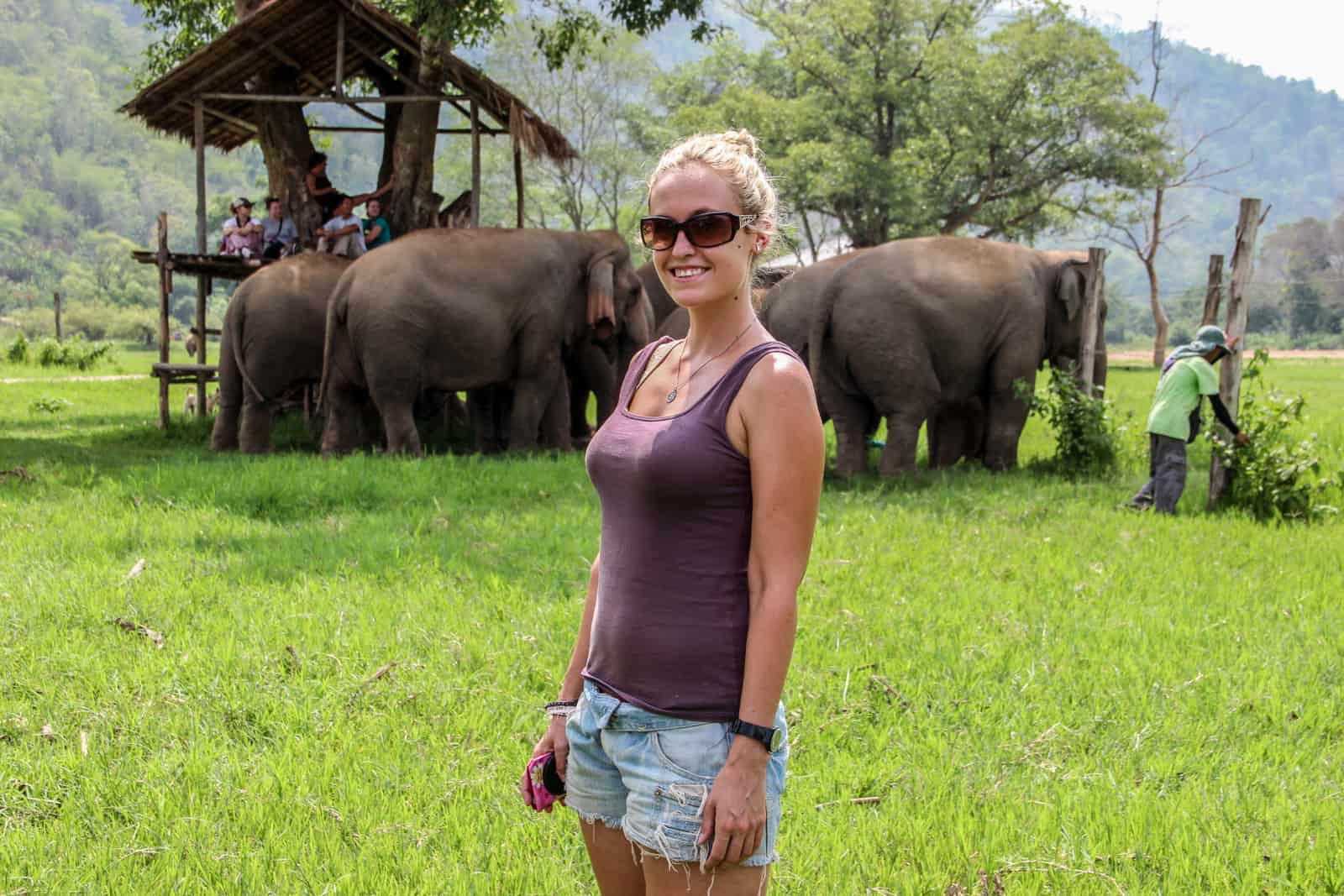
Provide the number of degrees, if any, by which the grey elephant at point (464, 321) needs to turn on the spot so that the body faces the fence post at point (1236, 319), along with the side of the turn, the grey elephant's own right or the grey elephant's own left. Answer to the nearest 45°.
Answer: approximately 45° to the grey elephant's own right

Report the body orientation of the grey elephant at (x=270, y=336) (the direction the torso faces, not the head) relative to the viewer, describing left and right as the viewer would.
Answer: facing away from the viewer and to the right of the viewer

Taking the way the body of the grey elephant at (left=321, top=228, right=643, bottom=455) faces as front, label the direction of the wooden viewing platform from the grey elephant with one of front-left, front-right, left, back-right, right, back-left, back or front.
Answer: back-left

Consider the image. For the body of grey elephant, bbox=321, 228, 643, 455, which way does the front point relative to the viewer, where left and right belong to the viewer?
facing to the right of the viewer

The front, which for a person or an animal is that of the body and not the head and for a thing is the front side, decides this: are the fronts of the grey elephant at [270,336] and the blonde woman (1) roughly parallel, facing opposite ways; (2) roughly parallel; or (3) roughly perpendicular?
roughly parallel, facing opposite ways

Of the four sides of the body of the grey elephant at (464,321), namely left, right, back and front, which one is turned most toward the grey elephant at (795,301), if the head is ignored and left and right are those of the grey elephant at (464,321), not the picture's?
front

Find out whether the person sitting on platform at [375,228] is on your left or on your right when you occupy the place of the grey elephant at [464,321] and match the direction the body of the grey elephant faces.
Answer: on your left

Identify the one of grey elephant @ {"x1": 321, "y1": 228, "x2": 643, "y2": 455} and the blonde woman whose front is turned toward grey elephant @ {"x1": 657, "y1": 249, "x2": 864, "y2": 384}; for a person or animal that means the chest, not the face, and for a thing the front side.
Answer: grey elephant @ {"x1": 321, "y1": 228, "x2": 643, "y2": 455}

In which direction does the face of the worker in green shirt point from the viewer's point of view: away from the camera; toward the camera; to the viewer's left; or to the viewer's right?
to the viewer's right

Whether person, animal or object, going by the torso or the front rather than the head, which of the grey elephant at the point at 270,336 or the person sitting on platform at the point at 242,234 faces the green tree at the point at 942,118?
the grey elephant

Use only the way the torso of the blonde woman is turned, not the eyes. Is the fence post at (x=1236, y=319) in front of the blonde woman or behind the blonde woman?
behind

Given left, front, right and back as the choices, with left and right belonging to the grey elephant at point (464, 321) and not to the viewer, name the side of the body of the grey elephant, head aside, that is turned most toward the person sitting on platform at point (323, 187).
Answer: left

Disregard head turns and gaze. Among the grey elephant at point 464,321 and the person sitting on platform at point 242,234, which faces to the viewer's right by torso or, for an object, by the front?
the grey elephant

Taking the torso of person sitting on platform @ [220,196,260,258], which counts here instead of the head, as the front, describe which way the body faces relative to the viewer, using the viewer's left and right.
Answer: facing the viewer

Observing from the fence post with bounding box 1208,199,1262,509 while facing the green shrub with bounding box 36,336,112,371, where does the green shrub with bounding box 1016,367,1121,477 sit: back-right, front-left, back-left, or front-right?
front-right
